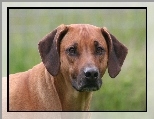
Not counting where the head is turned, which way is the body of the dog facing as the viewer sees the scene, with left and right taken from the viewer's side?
facing the viewer and to the right of the viewer
